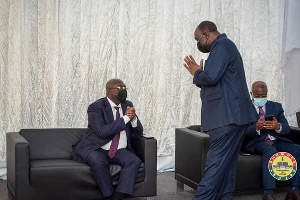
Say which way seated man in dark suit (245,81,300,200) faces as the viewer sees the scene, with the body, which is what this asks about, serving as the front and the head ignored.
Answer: toward the camera

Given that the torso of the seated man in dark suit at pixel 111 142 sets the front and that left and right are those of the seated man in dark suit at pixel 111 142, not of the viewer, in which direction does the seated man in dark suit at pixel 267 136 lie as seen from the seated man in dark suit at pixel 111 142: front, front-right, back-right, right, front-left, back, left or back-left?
front-left

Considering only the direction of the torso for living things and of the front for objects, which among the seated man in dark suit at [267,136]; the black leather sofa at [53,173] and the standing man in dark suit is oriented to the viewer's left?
the standing man in dark suit

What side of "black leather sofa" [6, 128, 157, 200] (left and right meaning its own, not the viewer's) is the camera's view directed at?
front

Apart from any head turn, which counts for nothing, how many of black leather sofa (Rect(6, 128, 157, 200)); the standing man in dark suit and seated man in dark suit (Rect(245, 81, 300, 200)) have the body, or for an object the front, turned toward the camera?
2

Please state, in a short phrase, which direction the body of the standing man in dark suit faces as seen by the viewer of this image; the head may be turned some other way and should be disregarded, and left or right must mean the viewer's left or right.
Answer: facing to the left of the viewer

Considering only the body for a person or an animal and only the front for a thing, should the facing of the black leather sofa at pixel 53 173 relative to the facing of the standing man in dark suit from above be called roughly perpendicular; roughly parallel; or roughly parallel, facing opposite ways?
roughly perpendicular

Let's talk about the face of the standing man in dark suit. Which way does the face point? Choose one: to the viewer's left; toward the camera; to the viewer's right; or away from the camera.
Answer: to the viewer's left

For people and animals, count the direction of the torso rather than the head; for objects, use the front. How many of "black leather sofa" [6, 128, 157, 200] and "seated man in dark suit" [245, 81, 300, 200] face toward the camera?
2

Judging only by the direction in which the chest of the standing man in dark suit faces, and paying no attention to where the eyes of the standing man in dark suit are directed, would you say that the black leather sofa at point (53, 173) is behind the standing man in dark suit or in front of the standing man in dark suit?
in front

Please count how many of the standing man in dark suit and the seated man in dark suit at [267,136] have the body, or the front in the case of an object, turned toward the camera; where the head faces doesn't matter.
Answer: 1

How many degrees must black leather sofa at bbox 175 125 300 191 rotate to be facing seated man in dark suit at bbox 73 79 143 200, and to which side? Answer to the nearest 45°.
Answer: approximately 90° to its right

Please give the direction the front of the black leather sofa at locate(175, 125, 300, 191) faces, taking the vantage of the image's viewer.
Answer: facing the viewer and to the right of the viewer

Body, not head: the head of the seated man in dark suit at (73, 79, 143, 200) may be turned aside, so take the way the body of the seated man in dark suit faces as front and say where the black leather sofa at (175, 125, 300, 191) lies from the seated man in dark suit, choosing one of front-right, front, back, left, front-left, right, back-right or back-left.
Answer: front-left
